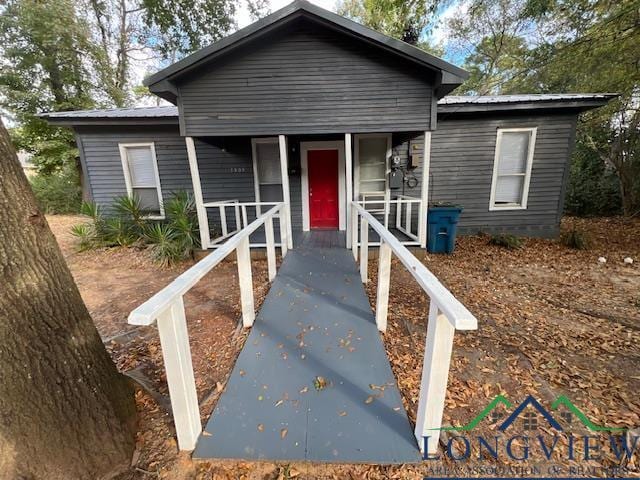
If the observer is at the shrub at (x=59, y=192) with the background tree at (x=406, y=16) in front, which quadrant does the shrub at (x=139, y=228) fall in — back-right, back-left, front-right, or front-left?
front-right

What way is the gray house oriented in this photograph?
toward the camera

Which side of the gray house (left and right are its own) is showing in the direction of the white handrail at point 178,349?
front

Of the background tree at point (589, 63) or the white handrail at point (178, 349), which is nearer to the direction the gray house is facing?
the white handrail

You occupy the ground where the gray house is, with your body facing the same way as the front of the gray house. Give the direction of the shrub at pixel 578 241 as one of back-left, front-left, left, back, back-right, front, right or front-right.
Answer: left

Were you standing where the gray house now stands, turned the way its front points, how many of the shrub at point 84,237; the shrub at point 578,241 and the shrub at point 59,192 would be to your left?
1

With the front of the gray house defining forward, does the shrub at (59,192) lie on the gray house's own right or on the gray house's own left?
on the gray house's own right

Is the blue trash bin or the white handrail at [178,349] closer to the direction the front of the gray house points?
the white handrail

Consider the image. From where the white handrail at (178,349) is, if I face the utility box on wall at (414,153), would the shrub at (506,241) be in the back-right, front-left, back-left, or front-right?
front-right

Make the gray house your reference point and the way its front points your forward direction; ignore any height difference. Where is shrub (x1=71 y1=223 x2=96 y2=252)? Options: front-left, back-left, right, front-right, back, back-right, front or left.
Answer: right
